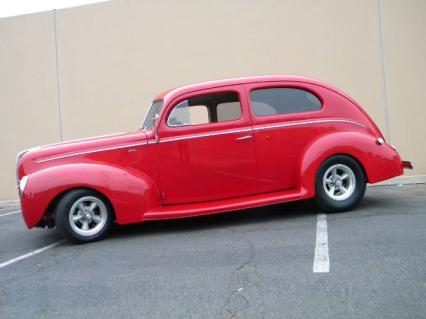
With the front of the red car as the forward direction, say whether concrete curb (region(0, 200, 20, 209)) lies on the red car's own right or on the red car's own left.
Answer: on the red car's own right

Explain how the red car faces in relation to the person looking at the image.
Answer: facing to the left of the viewer

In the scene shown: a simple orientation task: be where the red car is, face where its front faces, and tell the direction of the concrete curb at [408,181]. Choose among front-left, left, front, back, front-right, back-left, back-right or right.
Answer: back-right
